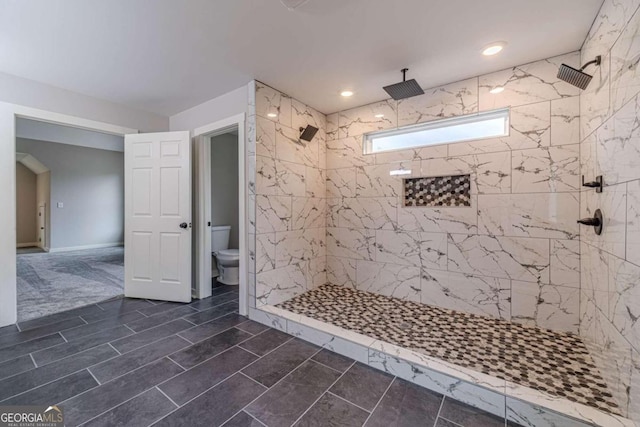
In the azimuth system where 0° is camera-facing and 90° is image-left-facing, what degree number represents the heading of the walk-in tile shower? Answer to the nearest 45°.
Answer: approximately 45°

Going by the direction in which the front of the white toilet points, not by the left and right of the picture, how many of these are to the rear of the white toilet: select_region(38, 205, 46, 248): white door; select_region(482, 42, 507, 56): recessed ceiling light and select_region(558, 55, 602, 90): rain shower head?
1

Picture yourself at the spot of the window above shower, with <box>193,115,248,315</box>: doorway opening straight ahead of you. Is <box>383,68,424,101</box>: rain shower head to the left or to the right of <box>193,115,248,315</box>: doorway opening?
left

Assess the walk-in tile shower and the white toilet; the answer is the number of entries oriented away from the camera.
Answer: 0

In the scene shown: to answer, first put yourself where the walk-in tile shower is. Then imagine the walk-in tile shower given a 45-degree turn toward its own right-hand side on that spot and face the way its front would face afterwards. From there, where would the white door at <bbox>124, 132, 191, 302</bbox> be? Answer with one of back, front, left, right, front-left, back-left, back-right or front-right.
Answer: front

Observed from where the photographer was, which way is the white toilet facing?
facing the viewer and to the right of the viewer

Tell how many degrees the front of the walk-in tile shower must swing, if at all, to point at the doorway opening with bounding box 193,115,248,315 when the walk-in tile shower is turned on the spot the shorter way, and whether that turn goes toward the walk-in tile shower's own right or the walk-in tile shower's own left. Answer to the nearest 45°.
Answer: approximately 45° to the walk-in tile shower's own right
